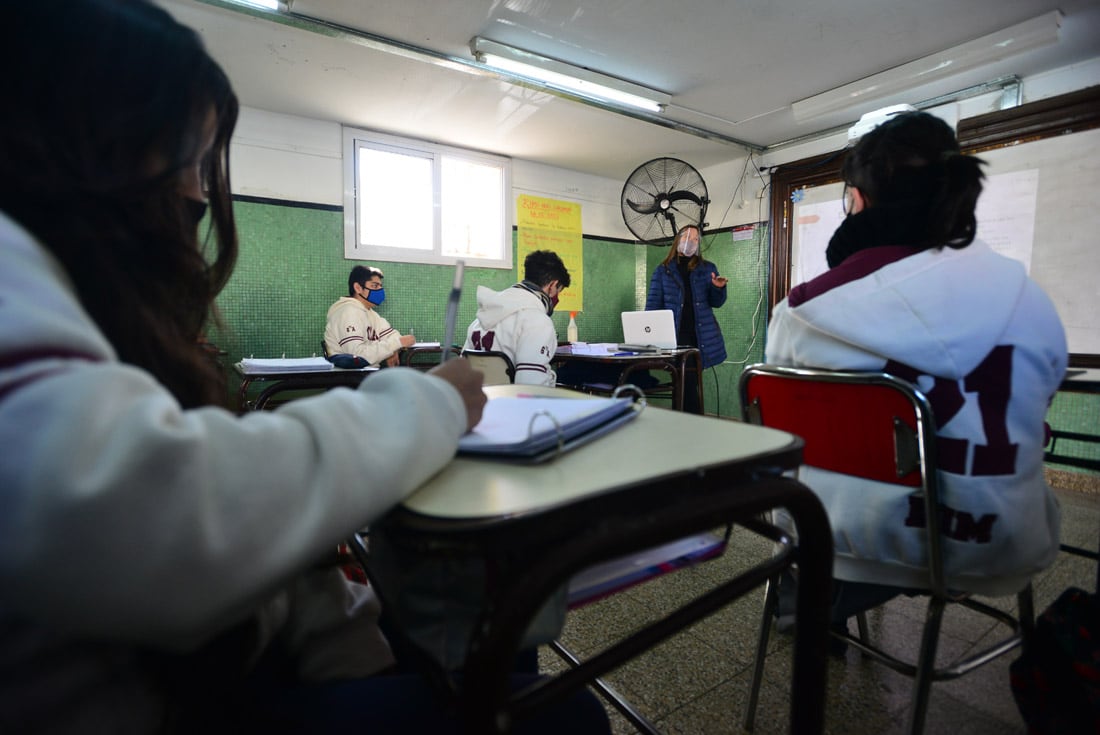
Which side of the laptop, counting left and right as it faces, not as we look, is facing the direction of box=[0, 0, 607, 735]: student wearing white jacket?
back

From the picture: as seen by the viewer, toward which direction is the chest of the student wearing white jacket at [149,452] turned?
to the viewer's right

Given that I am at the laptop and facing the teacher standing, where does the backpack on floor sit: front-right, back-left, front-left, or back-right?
back-right

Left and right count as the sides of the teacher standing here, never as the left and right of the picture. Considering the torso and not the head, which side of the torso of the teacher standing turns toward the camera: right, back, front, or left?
front

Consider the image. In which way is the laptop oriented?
away from the camera

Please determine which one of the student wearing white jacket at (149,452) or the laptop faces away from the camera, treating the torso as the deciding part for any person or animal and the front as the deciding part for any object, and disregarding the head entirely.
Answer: the laptop

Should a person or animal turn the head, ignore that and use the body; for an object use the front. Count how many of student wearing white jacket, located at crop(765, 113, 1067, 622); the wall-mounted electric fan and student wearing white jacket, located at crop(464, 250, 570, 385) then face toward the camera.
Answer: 1

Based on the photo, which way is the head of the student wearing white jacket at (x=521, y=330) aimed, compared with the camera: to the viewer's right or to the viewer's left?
to the viewer's right

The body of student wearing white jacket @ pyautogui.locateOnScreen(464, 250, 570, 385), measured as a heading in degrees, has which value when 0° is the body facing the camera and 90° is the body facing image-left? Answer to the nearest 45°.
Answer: approximately 225°

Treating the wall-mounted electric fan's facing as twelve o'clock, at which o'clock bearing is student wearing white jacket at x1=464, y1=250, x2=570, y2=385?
The student wearing white jacket is roughly at 1 o'clock from the wall-mounted electric fan.

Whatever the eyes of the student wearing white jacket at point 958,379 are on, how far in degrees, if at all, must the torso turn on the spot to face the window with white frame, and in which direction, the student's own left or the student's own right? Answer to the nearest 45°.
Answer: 0° — they already face it

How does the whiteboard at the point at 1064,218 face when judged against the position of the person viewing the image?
facing the viewer and to the left of the viewer

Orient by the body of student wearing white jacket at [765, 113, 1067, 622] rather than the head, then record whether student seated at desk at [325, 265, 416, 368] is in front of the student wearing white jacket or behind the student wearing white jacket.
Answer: in front

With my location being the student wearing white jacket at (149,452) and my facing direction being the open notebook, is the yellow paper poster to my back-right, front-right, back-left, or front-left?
front-left

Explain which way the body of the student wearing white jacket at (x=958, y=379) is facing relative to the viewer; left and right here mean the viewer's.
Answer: facing away from the viewer and to the left of the viewer

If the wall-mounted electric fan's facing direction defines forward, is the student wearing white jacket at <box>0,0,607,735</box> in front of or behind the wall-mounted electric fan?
in front

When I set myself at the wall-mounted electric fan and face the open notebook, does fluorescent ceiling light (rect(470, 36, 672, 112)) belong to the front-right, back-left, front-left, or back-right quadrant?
front-right

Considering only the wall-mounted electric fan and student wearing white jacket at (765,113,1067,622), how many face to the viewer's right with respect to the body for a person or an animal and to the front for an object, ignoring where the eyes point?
0

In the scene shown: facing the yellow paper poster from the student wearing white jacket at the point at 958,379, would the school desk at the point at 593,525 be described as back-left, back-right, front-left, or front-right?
back-left
